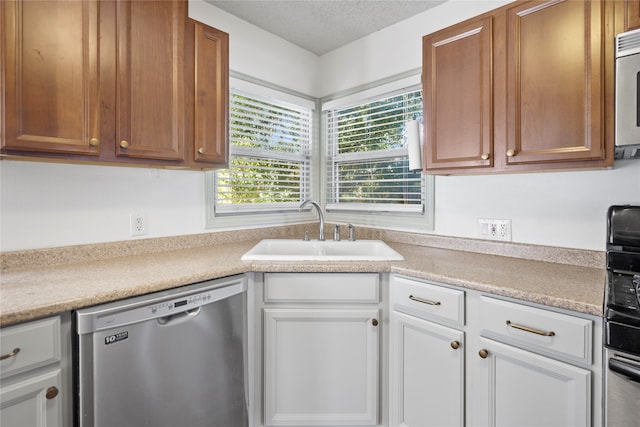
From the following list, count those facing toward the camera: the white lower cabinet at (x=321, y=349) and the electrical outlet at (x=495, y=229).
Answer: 2

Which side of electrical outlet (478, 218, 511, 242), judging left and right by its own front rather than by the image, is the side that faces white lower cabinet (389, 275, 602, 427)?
front

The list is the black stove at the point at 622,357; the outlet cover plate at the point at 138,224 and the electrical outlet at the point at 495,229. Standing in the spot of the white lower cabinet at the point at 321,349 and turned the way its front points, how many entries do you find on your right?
1

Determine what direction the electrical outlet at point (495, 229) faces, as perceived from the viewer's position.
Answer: facing the viewer

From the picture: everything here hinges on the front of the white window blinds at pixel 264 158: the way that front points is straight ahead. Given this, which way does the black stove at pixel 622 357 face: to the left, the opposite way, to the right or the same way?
to the right

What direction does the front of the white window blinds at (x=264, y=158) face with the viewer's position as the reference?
facing the viewer and to the right of the viewer

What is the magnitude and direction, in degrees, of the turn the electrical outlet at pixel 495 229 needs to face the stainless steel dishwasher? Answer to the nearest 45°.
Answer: approximately 45° to its right

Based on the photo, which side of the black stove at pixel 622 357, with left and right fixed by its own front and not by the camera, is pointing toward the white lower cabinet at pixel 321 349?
right

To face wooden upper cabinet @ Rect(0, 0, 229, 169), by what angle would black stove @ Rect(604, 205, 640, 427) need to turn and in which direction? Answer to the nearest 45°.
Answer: approximately 45° to its right

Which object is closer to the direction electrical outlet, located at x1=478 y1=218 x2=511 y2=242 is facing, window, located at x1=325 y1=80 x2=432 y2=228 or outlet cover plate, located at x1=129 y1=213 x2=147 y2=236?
the outlet cover plate

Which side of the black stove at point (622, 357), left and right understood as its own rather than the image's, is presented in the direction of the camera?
front

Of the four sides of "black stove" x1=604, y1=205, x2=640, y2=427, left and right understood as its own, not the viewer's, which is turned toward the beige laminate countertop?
right

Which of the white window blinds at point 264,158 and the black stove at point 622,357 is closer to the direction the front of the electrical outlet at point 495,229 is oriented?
the black stove

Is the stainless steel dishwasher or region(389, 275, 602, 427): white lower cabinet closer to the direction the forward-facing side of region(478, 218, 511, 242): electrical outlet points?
the white lower cabinet

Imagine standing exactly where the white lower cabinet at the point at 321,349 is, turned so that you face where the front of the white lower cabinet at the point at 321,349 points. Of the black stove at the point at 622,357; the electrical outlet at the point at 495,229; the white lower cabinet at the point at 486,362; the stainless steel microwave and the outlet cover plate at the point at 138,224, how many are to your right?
1
